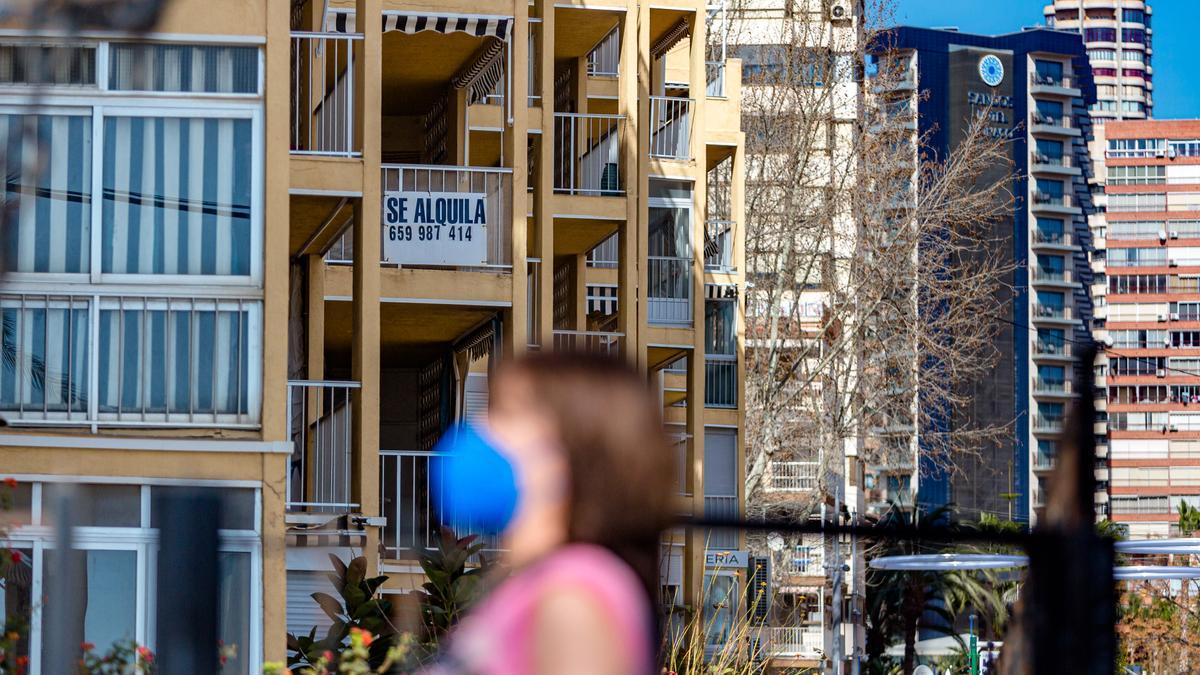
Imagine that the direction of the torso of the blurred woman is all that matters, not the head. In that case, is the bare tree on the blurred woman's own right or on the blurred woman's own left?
on the blurred woman's own right

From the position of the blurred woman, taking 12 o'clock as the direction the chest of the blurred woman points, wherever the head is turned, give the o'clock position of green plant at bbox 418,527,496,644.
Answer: The green plant is roughly at 3 o'clock from the blurred woman.

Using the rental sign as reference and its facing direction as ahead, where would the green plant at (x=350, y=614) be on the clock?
The green plant is roughly at 12 o'clock from the rental sign.

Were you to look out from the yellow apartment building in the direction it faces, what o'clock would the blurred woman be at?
The blurred woman is roughly at 12 o'clock from the yellow apartment building.

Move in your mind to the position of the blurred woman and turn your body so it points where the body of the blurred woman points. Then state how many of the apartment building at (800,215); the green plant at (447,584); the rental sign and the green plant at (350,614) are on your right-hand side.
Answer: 4

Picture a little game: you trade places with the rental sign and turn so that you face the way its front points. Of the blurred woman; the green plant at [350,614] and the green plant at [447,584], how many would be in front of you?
3

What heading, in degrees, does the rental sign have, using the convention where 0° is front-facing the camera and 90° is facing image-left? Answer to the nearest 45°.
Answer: approximately 0°

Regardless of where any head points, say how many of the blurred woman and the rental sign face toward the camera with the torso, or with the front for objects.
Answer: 1

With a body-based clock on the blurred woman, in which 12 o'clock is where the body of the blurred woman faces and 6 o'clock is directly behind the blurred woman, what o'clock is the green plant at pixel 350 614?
The green plant is roughly at 3 o'clock from the blurred woman.

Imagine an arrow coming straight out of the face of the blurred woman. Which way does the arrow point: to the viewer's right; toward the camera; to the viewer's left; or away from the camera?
to the viewer's left

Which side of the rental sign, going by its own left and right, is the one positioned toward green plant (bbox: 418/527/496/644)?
front

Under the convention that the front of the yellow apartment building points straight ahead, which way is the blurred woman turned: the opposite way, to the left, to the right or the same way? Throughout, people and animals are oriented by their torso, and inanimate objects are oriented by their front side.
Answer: to the right

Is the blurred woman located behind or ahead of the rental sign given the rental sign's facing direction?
ahead

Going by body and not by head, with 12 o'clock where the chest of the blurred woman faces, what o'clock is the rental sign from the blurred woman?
The rental sign is roughly at 3 o'clock from the blurred woman.

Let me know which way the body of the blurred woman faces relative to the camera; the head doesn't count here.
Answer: to the viewer's left

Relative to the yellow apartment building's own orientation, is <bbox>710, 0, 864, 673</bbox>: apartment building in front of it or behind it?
behind
